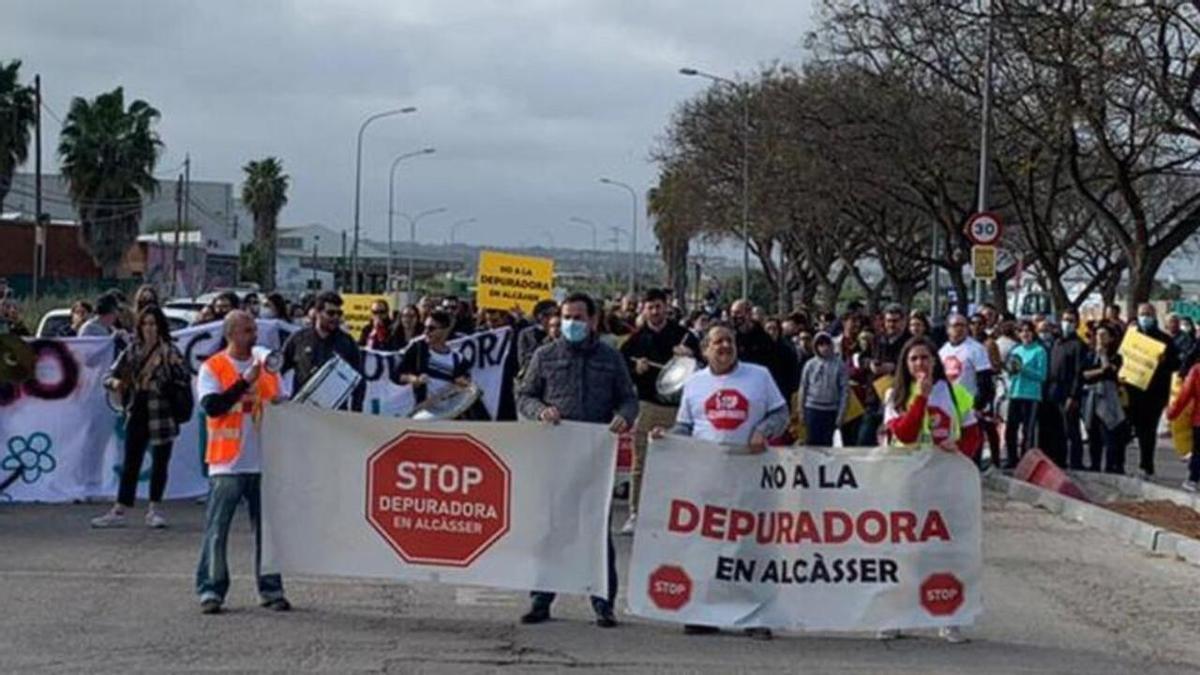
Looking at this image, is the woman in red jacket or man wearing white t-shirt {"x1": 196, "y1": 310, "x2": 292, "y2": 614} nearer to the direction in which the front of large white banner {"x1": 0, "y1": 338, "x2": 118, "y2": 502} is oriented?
the man wearing white t-shirt

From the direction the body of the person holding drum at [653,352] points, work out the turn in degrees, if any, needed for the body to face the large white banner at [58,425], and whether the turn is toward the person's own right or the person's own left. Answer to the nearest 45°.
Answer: approximately 90° to the person's own right

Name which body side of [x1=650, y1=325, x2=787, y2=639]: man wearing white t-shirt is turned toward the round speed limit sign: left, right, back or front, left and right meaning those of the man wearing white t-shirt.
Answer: back

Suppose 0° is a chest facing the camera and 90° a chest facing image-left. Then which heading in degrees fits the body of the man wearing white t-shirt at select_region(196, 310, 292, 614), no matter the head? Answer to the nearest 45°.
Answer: approximately 315°

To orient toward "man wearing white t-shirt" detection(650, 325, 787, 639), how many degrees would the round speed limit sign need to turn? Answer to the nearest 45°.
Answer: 0° — it already faces them
